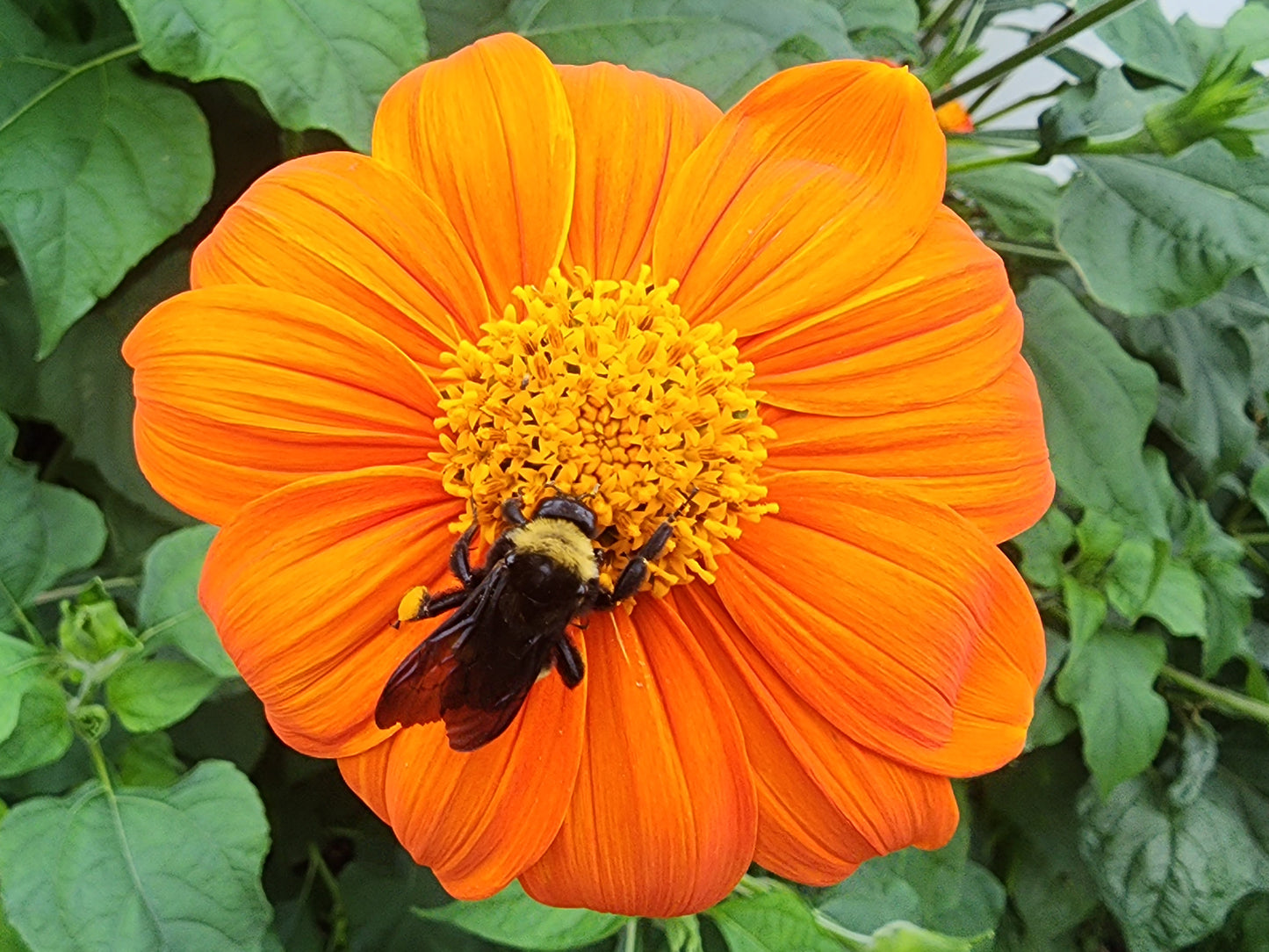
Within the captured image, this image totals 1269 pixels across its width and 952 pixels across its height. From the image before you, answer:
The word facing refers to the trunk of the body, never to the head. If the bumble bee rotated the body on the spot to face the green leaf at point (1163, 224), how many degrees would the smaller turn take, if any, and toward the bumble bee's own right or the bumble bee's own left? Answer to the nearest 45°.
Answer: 0° — it already faces it

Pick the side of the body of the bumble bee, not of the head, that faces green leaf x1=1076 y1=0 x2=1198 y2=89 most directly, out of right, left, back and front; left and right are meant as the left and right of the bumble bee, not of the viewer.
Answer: front

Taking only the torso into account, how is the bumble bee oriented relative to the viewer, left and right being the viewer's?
facing away from the viewer and to the right of the viewer

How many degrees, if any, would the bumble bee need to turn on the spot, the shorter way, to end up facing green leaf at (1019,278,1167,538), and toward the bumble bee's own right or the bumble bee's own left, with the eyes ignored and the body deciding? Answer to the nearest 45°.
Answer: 0° — it already faces it

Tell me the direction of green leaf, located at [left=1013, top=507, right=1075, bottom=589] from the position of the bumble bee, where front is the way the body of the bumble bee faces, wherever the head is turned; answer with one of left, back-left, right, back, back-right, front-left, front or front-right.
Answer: front

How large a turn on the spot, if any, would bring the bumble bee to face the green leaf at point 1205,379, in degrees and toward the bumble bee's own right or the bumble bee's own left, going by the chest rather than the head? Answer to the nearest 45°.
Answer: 0° — it already faces it

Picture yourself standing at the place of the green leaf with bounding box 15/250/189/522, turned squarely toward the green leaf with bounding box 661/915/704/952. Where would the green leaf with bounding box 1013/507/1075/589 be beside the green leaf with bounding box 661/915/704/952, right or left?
left
